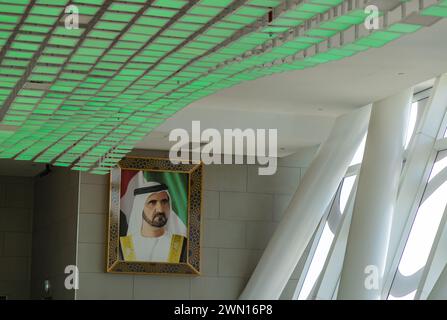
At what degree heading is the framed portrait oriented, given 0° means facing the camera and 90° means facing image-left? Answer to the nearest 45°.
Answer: approximately 0°

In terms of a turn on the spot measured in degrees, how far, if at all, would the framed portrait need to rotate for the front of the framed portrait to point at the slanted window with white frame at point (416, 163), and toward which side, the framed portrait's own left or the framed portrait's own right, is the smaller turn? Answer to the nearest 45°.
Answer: approximately 45° to the framed portrait's own left

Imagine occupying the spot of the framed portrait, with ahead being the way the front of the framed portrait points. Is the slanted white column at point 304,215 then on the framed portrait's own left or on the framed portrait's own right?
on the framed portrait's own left

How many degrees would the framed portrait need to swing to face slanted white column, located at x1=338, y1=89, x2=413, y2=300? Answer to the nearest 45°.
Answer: approximately 45° to its left
